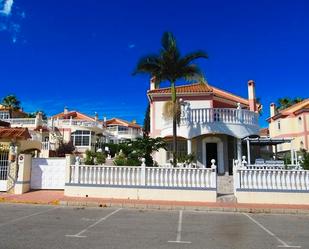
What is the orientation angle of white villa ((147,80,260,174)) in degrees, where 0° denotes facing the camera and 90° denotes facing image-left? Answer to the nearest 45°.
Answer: approximately 0°

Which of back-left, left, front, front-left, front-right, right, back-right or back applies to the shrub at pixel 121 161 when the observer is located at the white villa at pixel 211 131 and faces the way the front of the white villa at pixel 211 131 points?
front-right

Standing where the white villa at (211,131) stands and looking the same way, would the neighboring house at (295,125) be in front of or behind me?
behind

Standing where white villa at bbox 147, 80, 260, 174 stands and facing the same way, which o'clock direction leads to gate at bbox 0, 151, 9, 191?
The gate is roughly at 2 o'clock from the white villa.

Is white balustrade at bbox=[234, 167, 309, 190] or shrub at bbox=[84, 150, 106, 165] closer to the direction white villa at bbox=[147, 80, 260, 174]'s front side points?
the white balustrade

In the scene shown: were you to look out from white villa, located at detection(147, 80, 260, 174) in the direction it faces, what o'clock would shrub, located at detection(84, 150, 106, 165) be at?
The shrub is roughly at 2 o'clock from the white villa.

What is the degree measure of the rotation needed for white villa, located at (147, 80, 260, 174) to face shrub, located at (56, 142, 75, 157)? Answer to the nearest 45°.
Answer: approximately 135° to its right

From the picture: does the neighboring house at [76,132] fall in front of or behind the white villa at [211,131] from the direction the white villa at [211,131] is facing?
behind

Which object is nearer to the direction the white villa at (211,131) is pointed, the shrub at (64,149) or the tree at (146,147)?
the tree

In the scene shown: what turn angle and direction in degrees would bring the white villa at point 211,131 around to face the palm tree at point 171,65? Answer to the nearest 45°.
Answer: approximately 45° to its right

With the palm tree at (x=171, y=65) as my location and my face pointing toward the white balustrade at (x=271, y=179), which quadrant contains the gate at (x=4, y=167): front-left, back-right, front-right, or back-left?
back-right

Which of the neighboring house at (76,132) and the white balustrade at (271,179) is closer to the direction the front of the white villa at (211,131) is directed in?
the white balustrade

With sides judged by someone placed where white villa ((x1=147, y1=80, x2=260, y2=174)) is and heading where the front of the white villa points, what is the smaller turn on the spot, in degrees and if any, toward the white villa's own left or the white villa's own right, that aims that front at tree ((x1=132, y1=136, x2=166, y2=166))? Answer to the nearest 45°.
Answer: approximately 45° to the white villa's own right
